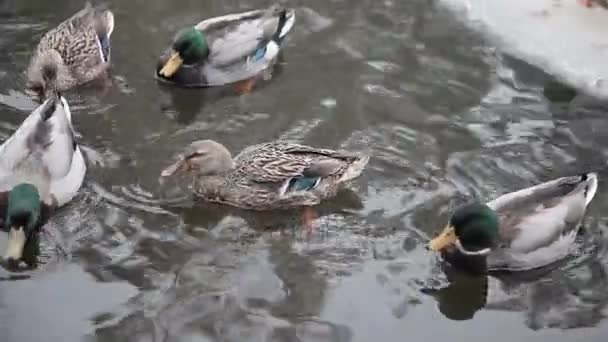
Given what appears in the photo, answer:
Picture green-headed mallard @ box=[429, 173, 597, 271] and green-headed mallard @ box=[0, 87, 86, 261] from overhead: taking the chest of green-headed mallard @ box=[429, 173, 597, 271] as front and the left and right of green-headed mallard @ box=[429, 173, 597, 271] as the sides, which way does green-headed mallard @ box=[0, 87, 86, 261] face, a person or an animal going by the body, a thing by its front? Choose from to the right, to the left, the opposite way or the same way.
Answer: to the left

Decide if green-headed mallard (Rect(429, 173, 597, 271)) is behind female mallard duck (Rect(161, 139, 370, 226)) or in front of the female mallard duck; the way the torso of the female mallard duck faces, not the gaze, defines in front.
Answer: behind

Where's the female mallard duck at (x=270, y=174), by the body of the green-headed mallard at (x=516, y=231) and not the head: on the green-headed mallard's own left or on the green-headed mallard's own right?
on the green-headed mallard's own right

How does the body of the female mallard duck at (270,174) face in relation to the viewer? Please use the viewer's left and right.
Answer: facing to the left of the viewer

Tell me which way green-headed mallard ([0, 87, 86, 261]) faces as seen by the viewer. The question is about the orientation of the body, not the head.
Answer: toward the camera

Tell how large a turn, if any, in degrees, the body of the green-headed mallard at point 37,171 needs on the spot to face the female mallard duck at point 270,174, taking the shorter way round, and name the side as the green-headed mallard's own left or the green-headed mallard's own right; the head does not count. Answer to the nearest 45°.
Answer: approximately 90° to the green-headed mallard's own left

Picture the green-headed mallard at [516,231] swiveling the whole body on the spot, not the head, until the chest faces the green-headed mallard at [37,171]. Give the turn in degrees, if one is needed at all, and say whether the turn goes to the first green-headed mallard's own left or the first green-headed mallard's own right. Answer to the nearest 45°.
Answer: approximately 45° to the first green-headed mallard's own right

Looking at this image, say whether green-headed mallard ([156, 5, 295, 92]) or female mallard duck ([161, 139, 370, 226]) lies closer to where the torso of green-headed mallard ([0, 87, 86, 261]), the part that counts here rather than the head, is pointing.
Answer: the female mallard duck

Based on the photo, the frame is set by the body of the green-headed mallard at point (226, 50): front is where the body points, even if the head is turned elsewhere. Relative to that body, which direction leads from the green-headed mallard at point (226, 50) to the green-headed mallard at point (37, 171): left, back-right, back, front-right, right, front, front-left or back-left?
front

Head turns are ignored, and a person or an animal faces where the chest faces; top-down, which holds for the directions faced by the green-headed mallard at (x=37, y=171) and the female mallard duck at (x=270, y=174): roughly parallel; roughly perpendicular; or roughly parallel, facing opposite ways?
roughly perpendicular

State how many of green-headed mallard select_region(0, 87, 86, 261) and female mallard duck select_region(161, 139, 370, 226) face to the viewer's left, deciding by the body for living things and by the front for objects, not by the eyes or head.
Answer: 1

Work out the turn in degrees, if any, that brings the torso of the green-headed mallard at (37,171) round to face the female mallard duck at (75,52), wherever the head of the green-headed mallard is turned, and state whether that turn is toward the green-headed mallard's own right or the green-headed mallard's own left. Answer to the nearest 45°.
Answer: approximately 180°
